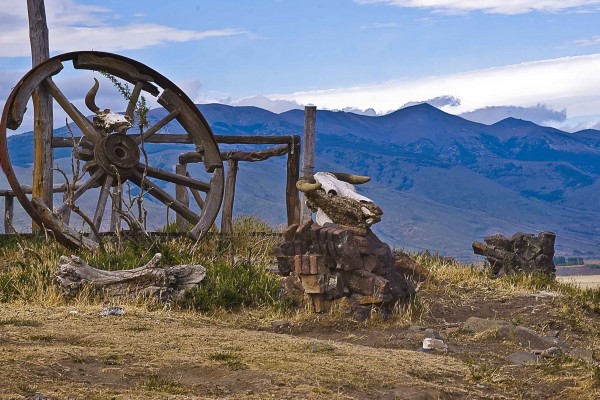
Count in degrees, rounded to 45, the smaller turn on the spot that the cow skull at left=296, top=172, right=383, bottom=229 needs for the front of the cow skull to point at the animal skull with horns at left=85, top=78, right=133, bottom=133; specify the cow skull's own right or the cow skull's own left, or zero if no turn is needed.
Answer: approximately 180°

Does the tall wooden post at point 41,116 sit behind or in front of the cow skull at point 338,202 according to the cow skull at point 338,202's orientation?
behind

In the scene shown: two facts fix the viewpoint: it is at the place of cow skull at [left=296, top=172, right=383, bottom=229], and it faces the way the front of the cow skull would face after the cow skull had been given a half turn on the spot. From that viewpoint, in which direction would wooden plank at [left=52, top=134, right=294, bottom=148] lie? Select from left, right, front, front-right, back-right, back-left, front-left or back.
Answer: front

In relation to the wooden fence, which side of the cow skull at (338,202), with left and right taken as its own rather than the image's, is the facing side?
back

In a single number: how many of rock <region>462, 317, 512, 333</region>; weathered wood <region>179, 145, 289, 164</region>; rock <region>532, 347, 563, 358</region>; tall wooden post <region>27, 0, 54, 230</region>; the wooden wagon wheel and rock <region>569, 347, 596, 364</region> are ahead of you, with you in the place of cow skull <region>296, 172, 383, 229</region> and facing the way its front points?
3

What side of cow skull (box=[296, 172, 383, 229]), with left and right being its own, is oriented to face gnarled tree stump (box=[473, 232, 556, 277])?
left

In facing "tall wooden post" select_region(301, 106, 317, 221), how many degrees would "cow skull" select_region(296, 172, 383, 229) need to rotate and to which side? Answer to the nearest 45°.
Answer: approximately 135° to its left

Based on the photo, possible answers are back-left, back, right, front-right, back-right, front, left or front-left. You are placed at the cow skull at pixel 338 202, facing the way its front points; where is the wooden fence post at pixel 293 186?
back-left

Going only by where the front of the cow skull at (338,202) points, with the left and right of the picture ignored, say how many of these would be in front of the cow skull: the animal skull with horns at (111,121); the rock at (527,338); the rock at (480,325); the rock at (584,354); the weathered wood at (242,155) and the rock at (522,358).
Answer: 4

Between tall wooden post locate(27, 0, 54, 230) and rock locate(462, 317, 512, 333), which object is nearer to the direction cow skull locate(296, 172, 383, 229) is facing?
the rock

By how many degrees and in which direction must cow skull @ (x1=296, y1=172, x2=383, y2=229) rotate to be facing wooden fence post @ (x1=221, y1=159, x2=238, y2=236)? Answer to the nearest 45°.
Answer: approximately 180°

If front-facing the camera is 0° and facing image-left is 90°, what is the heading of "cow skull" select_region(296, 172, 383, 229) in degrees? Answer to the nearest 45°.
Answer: approximately 315°
